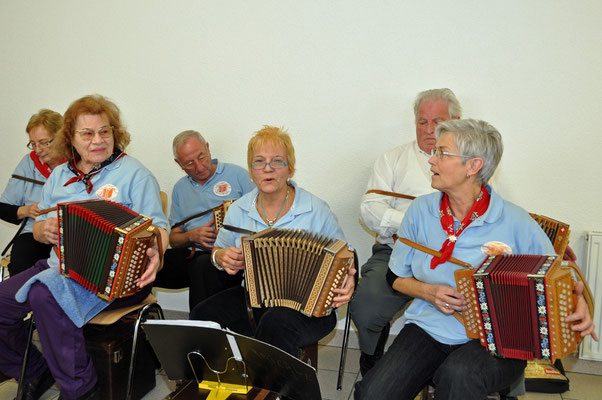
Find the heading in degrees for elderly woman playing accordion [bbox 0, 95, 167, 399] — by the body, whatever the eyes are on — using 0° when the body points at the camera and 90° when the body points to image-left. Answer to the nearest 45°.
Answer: approximately 45°

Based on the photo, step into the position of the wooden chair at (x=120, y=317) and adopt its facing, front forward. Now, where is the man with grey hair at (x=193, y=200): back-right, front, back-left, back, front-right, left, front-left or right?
back

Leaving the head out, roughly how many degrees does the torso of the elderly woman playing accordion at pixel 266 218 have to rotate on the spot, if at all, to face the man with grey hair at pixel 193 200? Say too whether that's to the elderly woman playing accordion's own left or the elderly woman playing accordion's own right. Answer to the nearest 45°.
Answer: approximately 135° to the elderly woman playing accordion's own right

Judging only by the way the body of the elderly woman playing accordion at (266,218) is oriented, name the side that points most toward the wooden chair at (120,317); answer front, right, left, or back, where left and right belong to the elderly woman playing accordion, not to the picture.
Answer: right

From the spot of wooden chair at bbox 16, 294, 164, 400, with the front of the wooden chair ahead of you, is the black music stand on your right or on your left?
on your left

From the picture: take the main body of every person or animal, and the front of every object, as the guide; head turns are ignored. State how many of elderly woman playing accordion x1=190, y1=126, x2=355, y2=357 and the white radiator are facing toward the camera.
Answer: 2

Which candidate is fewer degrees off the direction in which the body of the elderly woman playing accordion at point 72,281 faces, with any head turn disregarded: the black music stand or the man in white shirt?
the black music stand

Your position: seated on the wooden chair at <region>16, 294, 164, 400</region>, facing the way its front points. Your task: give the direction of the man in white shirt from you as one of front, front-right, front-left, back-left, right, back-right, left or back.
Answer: back-left

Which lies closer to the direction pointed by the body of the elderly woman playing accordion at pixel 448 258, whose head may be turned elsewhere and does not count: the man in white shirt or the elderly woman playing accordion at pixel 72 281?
the elderly woman playing accordion

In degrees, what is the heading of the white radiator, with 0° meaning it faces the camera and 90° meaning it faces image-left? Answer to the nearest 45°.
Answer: approximately 0°
